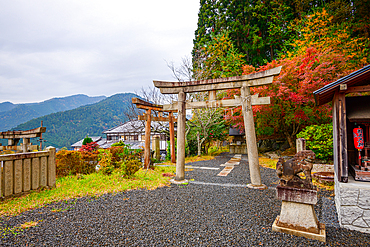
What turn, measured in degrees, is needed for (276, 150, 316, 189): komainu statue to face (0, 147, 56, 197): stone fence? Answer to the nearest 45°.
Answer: approximately 180°

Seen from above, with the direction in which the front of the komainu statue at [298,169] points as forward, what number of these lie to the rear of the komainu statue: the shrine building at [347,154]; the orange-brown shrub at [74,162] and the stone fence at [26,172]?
2

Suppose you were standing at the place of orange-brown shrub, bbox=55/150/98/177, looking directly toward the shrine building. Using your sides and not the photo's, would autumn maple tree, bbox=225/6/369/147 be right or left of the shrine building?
left
